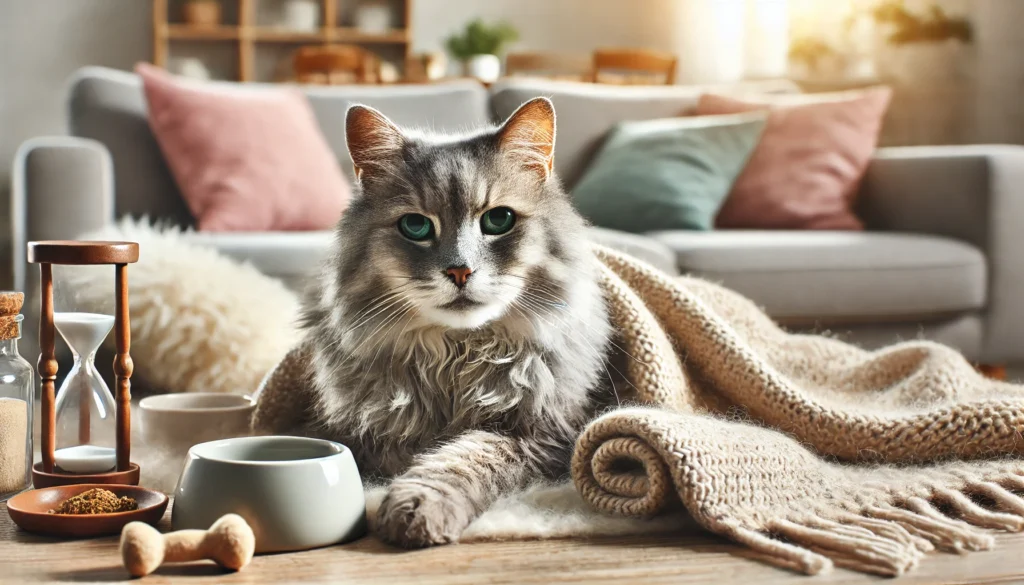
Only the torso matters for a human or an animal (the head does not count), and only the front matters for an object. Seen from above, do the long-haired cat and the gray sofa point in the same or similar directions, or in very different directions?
same or similar directions

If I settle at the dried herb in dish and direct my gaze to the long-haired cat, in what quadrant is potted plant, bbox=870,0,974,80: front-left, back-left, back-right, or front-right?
front-left

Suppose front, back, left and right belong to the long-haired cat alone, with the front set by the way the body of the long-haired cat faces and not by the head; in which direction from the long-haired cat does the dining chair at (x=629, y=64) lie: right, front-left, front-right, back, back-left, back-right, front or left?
back

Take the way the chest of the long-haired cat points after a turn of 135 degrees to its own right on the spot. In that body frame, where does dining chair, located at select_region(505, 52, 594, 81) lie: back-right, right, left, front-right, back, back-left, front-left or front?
front-right

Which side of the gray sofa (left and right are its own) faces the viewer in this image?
front

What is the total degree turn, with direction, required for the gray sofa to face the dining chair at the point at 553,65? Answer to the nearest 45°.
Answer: approximately 180°

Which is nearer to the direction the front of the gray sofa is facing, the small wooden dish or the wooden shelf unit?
the small wooden dish

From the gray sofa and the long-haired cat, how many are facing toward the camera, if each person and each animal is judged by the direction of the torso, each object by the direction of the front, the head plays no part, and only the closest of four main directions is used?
2

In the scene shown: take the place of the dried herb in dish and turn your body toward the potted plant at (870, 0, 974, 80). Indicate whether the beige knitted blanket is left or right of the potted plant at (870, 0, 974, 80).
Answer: right

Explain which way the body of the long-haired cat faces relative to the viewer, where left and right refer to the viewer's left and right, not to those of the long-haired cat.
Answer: facing the viewer
